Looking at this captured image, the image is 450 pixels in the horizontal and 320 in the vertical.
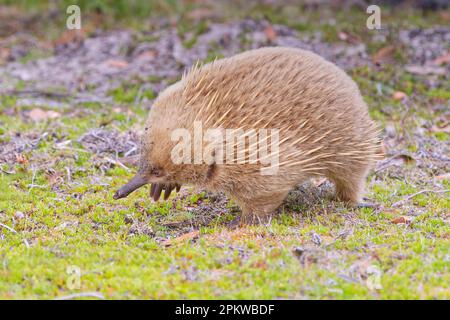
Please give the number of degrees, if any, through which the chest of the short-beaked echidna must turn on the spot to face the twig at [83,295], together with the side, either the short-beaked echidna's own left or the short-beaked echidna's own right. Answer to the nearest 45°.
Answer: approximately 45° to the short-beaked echidna's own left

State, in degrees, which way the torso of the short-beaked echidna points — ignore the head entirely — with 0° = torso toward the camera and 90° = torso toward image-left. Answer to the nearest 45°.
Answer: approximately 90°

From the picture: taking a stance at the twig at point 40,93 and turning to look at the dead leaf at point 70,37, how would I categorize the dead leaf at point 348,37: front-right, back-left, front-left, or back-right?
front-right

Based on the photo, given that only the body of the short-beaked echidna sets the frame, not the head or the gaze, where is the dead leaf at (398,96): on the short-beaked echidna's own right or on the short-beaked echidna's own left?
on the short-beaked echidna's own right

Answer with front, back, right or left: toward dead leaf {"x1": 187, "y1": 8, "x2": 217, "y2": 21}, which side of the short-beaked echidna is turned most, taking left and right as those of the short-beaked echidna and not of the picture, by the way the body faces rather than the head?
right

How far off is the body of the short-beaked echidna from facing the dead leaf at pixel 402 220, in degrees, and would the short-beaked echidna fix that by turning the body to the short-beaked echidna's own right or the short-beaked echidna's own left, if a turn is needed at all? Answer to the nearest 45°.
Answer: approximately 180°

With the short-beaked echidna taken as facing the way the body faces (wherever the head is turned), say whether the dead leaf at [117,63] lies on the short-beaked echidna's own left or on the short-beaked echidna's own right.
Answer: on the short-beaked echidna's own right

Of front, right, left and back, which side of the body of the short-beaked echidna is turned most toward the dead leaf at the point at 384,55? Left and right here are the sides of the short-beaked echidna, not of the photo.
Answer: right

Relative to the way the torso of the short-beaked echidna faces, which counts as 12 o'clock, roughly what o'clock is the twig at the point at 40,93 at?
The twig is roughly at 2 o'clock from the short-beaked echidna.

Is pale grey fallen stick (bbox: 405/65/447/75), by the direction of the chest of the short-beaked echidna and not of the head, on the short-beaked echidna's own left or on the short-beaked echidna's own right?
on the short-beaked echidna's own right

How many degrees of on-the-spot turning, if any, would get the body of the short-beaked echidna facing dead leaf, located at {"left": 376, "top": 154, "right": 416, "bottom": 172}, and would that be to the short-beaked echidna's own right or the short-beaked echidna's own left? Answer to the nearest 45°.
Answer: approximately 135° to the short-beaked echidna's own right

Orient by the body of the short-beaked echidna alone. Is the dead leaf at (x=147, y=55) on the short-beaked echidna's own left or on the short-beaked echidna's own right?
on the short-beaked echidna's own right

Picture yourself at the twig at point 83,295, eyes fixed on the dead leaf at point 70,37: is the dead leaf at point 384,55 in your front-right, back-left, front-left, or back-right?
front-right

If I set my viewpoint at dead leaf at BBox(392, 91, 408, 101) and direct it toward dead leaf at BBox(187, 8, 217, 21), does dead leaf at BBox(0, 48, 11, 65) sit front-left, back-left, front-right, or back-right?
front-left

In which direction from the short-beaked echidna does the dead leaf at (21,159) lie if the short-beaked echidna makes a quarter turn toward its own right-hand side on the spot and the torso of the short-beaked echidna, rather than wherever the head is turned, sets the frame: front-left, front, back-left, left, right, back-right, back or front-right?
front-left

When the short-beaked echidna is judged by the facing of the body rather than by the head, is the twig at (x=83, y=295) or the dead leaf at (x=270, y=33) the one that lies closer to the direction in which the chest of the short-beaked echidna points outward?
the twig

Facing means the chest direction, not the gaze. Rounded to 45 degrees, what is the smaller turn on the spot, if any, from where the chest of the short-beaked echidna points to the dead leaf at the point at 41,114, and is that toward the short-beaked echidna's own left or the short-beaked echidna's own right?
approximately 45° to the short-beaked echidna's own right

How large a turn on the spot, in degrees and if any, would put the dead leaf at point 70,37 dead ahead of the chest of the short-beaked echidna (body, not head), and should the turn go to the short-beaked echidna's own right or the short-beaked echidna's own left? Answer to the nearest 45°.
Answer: approximately 45° to the short-beaked echidna's own right
